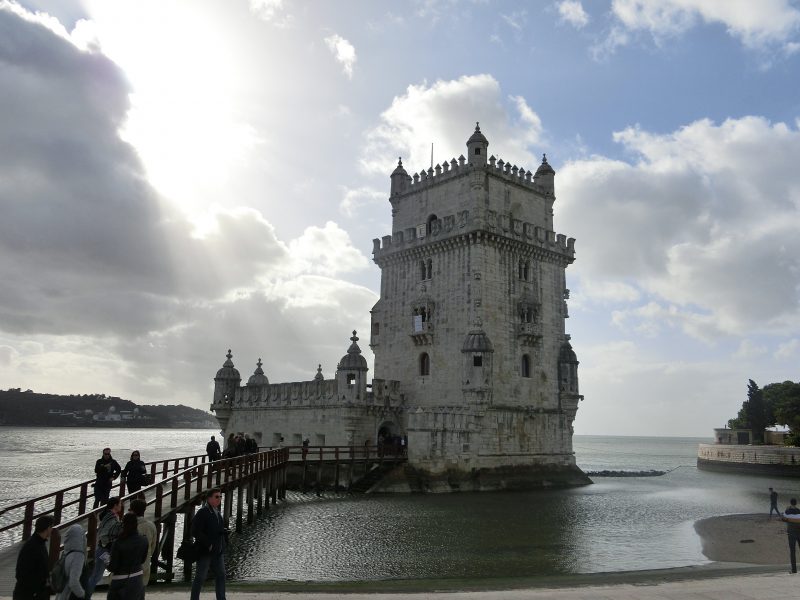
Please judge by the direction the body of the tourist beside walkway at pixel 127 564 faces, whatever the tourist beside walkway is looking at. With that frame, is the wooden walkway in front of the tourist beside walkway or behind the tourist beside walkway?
in front

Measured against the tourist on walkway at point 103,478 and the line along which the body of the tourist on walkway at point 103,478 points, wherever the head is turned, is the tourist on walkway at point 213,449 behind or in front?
behind

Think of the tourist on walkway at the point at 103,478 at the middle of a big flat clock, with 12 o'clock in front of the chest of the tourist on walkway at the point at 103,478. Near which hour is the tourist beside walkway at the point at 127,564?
the tourist beside walkway at the point at 127,564 is roughly at 12 o'clock from the tourist on walkway at the point at 103,478.

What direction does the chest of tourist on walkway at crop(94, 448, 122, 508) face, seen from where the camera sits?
toward the camera

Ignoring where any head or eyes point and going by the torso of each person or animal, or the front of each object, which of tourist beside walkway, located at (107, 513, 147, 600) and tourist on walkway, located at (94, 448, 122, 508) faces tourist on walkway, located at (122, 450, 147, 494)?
tourist beside walkway, located at (107, 513, 147, 600)

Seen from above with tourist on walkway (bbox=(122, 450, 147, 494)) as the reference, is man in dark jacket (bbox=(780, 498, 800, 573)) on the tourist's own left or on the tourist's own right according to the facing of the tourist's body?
on the tourist's own left

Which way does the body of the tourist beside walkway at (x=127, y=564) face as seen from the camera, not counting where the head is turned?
away from the camera

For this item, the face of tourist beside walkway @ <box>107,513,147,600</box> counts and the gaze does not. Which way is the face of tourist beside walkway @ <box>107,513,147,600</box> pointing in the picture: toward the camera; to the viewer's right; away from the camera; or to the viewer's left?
away from the camera

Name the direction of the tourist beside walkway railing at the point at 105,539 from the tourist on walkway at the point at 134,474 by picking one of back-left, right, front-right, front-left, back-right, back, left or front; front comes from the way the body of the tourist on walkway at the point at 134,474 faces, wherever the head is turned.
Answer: front

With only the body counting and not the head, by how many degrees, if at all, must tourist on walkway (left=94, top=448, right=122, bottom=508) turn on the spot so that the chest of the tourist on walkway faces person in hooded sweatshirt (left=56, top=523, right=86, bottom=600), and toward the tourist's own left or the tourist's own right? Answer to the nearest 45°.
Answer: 0° — they already face them

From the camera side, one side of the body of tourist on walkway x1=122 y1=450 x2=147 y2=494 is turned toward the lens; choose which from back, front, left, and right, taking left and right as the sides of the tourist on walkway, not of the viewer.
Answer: front

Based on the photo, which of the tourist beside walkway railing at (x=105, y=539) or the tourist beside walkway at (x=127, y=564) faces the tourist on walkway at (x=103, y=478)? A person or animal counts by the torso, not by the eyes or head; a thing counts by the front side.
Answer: the tourist beside walkway at (x=127, y=564)

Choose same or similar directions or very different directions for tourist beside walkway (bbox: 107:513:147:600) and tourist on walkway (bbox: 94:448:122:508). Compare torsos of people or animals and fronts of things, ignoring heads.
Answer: very different directions

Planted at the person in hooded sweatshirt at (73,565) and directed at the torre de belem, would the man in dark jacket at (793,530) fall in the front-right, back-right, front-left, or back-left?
front-right

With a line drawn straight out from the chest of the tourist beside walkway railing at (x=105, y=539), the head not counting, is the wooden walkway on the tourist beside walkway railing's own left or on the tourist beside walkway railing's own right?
on the tourist beside walkway railing's own left

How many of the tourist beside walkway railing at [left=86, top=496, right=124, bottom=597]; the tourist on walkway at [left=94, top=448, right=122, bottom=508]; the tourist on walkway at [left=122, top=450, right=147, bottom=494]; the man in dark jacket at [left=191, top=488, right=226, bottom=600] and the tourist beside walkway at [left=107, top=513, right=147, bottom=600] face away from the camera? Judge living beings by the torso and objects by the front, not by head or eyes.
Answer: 1

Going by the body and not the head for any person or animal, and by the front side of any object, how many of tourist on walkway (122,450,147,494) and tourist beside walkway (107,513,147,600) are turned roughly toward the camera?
1
